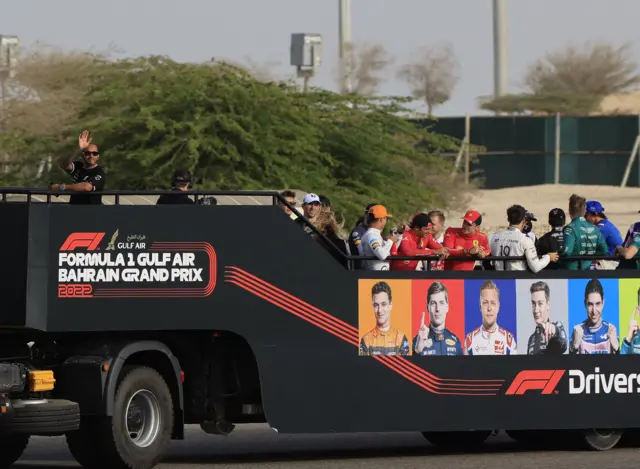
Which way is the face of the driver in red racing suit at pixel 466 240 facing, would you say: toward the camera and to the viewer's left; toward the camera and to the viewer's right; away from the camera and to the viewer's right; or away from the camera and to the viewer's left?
toward the camera and to the viewer's left

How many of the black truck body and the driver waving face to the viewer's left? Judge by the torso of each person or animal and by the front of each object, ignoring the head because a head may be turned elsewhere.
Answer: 1

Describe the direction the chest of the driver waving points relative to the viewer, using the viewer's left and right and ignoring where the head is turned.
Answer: facing the viewer

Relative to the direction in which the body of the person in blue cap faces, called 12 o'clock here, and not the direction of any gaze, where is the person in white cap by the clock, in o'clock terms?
The person in white cap is roughly at 11 o'clock from the person in blue cap.

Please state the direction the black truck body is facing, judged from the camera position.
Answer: facing to the left of the viewer

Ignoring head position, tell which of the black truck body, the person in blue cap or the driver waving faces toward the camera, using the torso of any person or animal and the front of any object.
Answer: the driver waving

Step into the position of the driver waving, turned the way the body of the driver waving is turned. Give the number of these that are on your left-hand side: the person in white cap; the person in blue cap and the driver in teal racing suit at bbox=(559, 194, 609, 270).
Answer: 3
